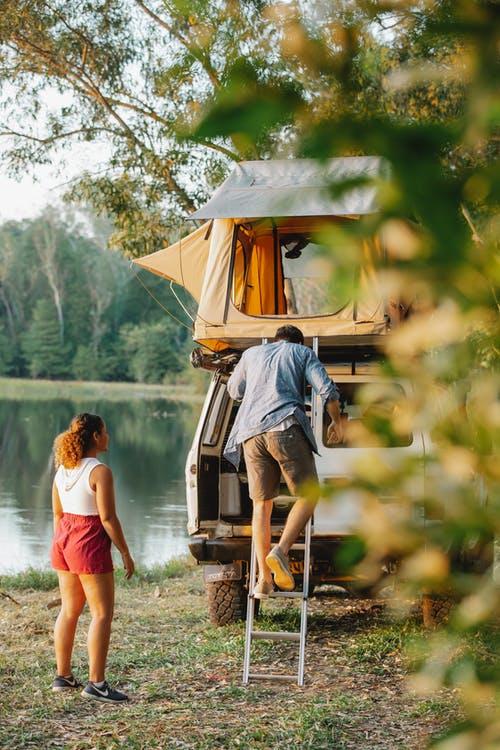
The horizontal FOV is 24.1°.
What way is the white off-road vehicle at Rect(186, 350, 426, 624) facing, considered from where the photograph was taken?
facing away from the viewer

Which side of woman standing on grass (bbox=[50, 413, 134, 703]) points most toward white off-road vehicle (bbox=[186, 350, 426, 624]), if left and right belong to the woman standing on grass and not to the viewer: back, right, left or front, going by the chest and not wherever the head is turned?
front

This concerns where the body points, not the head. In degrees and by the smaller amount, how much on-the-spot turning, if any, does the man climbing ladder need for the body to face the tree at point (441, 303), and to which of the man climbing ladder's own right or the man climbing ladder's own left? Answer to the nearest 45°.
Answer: approximately 180°

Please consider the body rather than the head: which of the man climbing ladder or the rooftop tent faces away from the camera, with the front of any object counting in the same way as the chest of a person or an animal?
the man climbing ladder

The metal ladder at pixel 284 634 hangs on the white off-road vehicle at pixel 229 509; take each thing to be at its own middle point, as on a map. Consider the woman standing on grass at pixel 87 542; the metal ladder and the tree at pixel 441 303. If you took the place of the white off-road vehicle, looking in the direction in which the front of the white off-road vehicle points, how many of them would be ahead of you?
0

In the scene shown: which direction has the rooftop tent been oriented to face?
toward the camera

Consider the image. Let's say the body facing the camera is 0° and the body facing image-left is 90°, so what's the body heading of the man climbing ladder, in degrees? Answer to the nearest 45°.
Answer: approximately 180°

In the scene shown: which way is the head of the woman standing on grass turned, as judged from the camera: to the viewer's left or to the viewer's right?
to the viewer's right

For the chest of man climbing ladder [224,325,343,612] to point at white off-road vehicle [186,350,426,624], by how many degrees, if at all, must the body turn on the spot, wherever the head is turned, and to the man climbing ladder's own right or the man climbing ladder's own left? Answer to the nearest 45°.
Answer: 0° — they already face it

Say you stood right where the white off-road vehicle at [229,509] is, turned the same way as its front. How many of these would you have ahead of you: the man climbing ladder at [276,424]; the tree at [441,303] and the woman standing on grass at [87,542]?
0

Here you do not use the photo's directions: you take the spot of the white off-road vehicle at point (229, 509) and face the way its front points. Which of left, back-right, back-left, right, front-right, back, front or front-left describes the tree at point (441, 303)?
back

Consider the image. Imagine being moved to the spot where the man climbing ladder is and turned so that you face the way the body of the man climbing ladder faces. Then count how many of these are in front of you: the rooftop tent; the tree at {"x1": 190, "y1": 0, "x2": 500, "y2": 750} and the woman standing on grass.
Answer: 1

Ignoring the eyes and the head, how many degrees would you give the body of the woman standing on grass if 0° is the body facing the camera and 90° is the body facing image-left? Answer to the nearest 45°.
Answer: approximately 225°

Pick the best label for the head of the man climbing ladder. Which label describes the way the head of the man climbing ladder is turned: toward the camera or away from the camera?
away from the camera

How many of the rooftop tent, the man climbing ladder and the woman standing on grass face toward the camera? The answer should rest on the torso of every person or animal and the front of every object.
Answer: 1

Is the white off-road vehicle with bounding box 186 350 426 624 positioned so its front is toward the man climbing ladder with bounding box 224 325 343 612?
no

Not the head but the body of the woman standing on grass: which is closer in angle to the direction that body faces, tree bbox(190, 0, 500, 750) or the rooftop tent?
the rooftop tent
